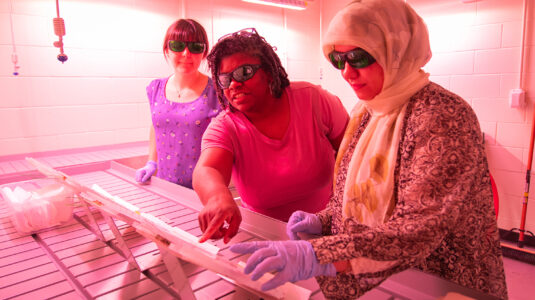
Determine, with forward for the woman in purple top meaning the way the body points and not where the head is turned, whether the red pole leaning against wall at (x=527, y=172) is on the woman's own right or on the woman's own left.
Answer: on the woman's own left

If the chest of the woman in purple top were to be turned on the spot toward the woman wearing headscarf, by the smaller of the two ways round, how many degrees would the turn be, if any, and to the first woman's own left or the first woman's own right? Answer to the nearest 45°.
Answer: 0° — they already face them

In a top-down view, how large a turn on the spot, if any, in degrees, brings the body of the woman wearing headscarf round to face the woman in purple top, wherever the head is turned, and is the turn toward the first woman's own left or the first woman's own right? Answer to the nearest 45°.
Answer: approximately 90° to the first woman's own right

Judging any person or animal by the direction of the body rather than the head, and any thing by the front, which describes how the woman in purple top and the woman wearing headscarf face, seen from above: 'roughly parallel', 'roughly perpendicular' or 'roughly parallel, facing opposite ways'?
roughly perpendicular

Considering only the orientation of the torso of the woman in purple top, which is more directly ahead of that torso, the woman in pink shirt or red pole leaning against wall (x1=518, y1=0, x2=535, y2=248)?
the woman in pink shirt

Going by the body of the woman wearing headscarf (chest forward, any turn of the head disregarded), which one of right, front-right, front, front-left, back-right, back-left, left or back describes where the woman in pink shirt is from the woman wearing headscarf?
right

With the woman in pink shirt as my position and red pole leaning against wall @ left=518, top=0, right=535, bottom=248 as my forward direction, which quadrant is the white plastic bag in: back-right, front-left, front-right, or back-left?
back-left
